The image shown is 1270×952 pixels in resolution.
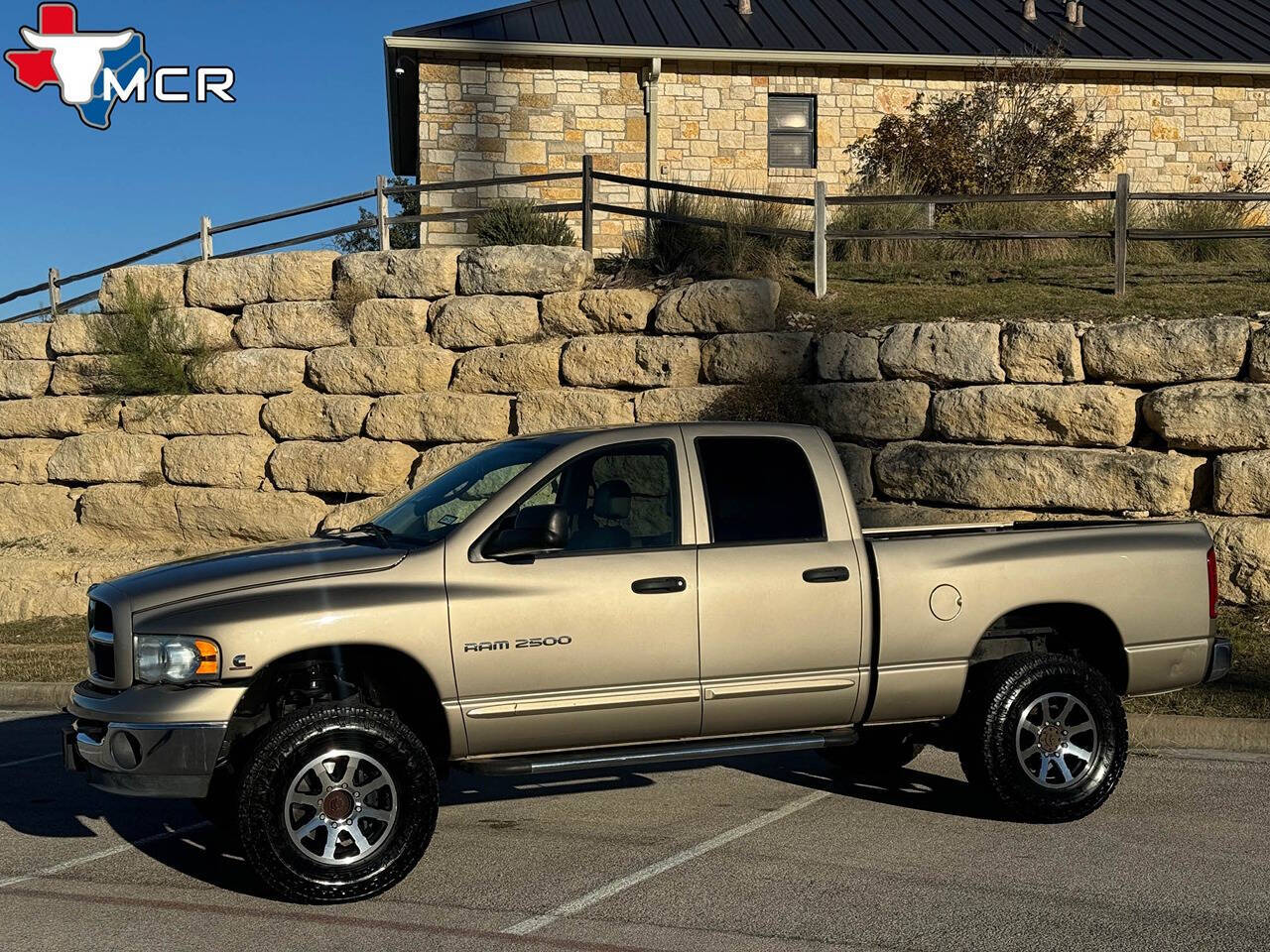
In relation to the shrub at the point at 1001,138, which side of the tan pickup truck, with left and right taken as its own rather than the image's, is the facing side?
right

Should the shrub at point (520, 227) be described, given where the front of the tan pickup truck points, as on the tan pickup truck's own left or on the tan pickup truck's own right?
on the tan pickup truck's own right

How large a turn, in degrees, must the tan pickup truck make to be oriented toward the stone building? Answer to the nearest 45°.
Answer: approximately 90° to its right

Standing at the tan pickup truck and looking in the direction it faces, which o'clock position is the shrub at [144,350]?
The shrub is roughly at 2 o'clock from the tan pickup truck.

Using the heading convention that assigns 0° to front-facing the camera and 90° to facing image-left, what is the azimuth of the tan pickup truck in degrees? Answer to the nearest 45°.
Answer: approximately 90°

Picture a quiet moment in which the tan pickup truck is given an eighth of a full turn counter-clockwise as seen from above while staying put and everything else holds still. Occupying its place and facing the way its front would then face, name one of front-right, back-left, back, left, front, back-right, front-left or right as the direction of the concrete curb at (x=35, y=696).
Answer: right

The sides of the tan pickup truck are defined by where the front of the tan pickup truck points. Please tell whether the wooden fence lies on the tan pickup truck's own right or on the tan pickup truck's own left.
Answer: on the tan pickup truck's own right

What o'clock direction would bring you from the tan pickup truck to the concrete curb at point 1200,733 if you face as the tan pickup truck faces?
The concrete curb is roughly at 5 o'clock from the tan pickup truck.
